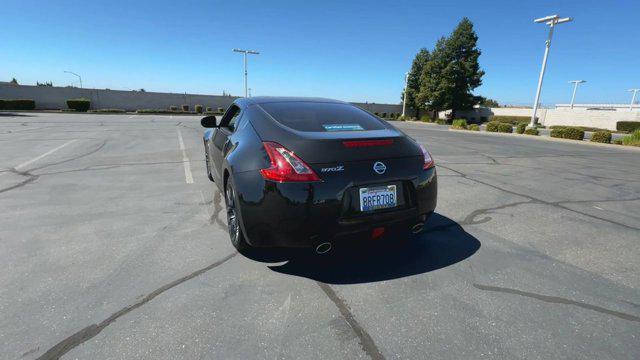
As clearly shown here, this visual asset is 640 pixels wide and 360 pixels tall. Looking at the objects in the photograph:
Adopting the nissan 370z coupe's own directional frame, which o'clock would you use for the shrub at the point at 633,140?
The shrub is roughly at 3 o'clock from the nissan 370z coupe.

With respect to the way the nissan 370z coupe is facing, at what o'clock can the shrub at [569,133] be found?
The shrub is roughly at 3 o'clock from the nissan 370z coupe.

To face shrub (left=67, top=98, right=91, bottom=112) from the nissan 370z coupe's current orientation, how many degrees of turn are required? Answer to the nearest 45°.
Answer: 0° — it already faces it

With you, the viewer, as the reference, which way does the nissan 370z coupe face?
facing away from the viewer and to the left of the viewer

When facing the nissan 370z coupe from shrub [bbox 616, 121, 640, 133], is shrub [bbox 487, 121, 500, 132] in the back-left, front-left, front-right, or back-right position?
front-right

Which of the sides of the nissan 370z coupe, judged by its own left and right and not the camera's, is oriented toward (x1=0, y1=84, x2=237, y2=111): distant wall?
front

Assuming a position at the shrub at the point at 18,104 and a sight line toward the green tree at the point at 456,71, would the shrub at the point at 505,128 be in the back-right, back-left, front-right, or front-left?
front-right

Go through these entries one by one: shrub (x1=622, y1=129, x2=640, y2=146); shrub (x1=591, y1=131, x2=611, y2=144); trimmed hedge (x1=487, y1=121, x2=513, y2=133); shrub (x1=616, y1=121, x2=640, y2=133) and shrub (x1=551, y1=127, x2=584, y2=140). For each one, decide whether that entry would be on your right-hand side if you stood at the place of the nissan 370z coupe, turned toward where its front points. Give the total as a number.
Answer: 5

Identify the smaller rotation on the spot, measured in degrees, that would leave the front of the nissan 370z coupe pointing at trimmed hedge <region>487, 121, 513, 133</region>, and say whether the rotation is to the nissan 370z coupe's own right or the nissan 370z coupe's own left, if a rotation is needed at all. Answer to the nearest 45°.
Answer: approximately 90° to the nissan 370z coupe's own right

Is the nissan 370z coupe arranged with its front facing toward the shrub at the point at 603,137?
no

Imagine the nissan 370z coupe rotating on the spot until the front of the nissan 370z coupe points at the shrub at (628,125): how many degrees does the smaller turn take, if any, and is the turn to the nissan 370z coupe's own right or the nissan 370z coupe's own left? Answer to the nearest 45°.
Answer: approximately 90° to the nissan 370z coupe's own right

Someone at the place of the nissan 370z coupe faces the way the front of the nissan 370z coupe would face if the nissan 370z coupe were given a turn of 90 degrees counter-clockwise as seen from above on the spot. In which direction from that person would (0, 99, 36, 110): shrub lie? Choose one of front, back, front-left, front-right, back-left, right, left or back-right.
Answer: right

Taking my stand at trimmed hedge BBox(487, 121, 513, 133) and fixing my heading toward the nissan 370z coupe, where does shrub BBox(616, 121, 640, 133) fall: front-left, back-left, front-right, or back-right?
back-left

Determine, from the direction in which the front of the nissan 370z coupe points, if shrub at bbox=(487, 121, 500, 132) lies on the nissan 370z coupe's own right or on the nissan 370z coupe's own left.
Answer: on the nissan 370z coupe's own right

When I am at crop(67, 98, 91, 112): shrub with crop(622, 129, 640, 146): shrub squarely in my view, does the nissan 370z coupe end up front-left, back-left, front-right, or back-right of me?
front-right

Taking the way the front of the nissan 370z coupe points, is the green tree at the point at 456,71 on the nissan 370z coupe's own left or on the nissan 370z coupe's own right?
on the nissan 370z coupe's own right

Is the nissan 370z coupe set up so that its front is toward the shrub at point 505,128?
no
